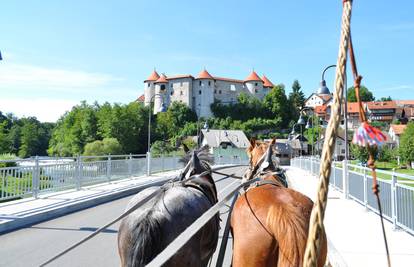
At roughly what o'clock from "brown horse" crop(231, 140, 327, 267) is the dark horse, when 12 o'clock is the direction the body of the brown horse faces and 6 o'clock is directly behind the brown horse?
The dark horse is roughly at 9 o'clock from the brown horse.

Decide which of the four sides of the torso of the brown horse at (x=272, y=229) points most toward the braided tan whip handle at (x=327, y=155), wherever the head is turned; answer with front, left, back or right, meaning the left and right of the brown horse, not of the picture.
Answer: back

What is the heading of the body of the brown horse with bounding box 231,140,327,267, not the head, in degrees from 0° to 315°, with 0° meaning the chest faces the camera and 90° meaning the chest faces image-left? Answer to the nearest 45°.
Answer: approximately 180°

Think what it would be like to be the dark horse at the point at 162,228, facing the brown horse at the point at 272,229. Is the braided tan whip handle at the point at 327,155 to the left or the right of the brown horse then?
right
